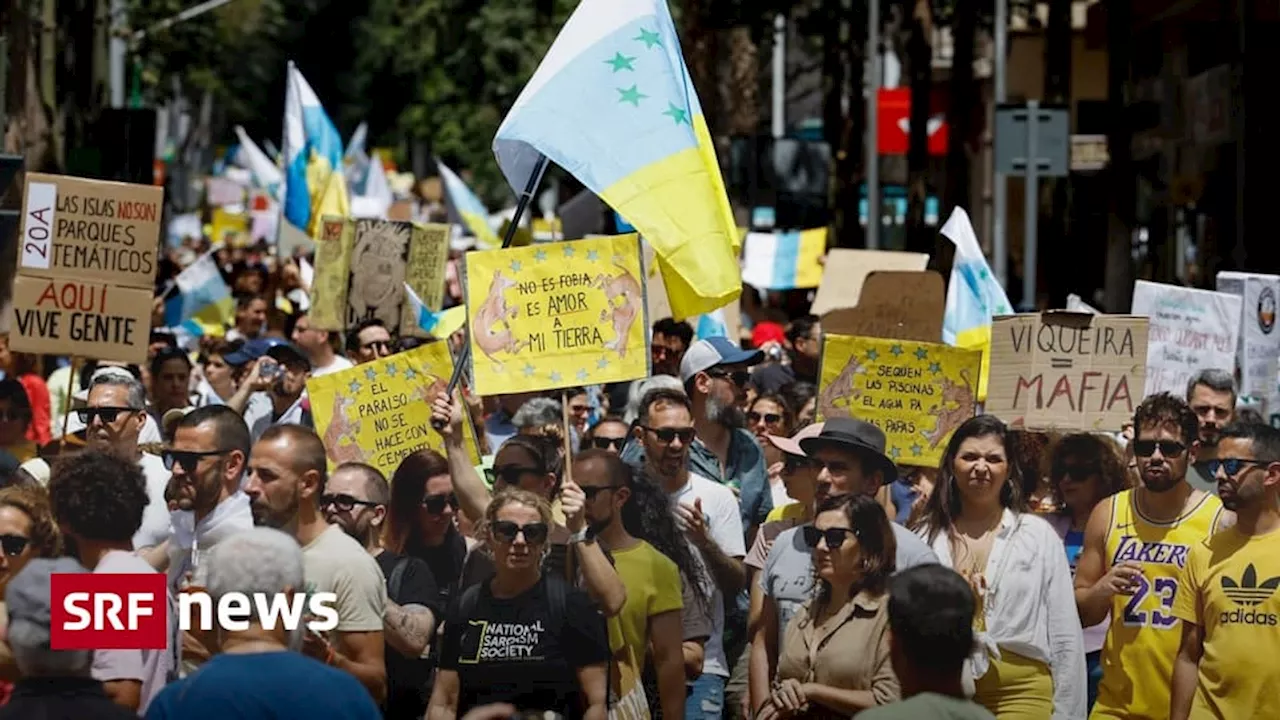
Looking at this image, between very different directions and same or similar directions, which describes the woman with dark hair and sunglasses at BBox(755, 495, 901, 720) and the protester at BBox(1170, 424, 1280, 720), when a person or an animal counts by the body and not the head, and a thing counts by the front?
same or similar directions

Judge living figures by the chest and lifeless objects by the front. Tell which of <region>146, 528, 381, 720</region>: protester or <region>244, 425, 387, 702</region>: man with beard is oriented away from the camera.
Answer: the protester

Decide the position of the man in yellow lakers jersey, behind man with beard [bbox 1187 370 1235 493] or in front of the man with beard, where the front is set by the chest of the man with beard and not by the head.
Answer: in front

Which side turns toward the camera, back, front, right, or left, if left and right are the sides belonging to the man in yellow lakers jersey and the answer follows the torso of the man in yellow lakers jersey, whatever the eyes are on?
front

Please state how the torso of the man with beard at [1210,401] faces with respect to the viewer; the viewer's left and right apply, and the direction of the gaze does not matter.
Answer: facing the viewer

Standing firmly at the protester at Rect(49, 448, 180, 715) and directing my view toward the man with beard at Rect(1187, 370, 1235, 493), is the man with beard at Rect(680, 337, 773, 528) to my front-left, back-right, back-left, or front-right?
front-left

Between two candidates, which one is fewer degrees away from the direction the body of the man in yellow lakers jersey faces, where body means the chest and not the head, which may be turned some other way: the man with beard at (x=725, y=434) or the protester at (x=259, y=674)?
the protester

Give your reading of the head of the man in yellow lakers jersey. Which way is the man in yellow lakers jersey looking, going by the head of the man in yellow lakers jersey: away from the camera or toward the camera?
toward the camera

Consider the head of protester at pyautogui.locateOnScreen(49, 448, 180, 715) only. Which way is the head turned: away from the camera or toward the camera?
away from the camera

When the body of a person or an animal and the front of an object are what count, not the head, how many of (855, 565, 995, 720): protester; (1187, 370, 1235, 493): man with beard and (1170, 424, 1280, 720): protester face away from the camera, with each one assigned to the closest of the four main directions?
1

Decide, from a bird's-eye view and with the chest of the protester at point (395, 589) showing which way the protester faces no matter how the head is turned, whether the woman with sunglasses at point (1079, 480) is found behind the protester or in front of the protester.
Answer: behind
